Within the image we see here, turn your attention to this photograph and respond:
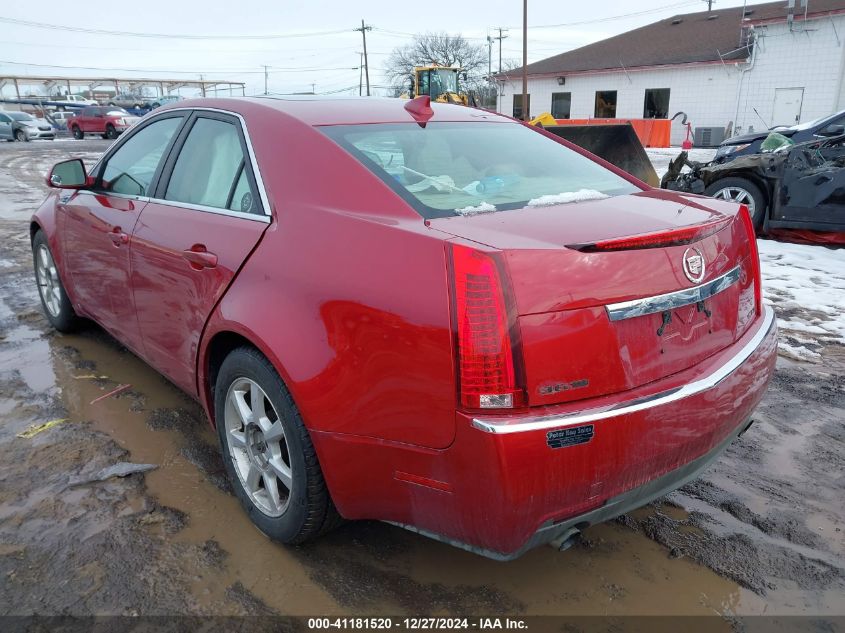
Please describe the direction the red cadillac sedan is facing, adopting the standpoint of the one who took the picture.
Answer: facing away from the viewer and to the left of the viewer

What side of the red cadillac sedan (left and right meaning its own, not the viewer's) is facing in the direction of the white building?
right

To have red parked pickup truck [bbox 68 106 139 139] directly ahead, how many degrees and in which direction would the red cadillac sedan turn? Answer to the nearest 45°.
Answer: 0° — it already faces it

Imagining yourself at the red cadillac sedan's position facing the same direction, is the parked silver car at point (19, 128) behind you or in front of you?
in front

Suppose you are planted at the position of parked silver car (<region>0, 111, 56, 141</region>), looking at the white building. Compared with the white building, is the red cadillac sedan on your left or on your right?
right
